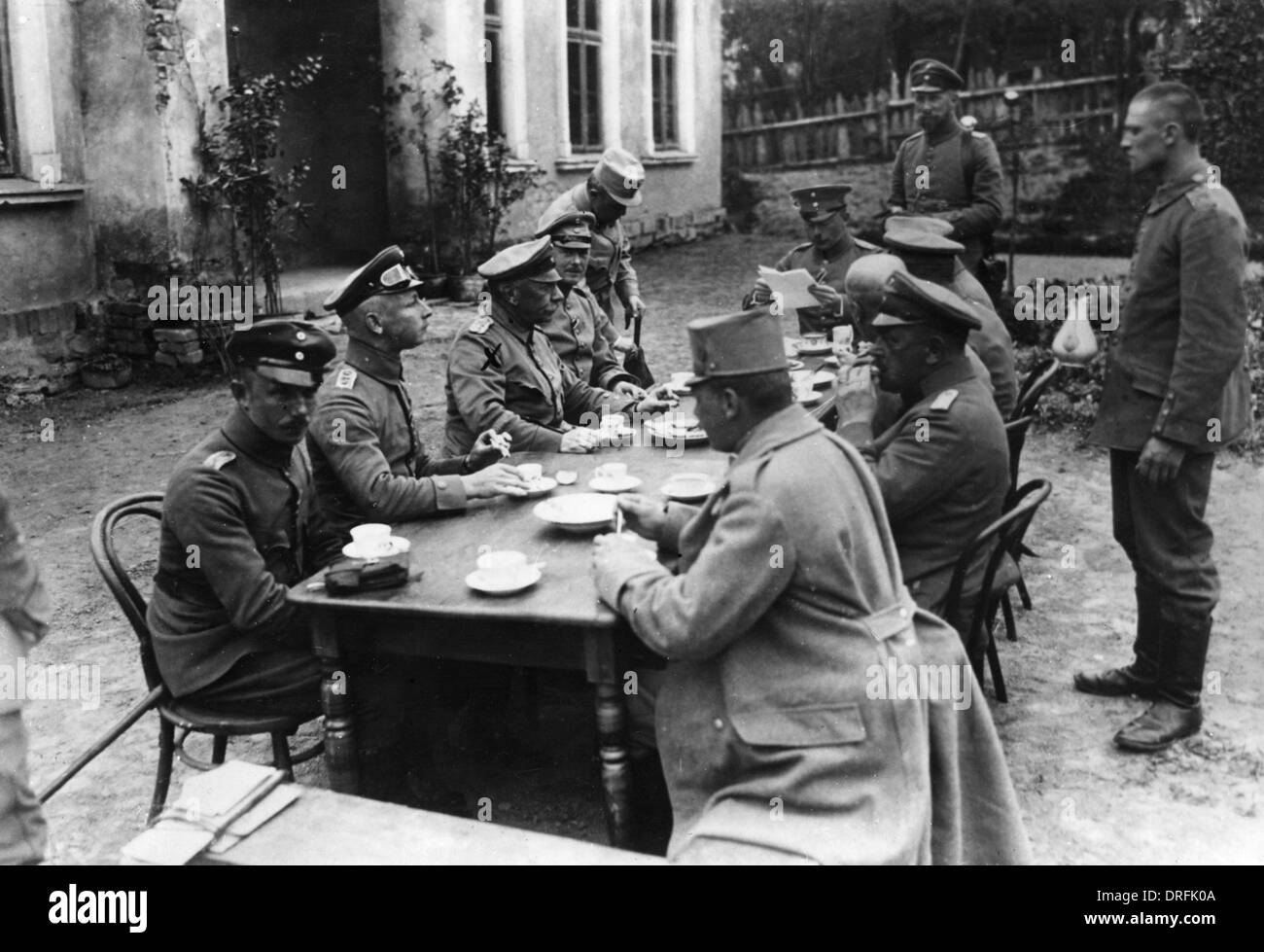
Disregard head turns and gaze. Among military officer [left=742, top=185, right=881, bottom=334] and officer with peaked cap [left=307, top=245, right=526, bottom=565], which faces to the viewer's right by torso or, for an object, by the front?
the officer with peaked cap

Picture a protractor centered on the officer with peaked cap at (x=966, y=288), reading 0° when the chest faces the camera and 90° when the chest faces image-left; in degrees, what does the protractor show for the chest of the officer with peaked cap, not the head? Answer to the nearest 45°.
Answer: approximately 90°

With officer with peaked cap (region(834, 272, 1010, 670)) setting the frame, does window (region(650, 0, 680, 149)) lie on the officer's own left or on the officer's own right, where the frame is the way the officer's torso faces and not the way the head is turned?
on the officer's own right

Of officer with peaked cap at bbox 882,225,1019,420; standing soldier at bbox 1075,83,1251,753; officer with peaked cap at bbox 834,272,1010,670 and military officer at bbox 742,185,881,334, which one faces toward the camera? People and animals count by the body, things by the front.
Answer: the military officer

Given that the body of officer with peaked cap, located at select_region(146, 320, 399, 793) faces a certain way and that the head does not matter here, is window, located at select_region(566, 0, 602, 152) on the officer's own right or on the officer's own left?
on the officer's own left

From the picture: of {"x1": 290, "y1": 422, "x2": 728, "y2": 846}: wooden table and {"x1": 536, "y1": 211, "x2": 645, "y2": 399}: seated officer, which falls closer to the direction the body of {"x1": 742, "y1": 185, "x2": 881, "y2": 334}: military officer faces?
the wooden table

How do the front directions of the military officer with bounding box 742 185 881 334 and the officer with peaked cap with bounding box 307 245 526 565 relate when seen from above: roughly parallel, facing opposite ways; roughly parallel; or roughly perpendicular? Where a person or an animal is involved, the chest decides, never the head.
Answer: roughly perpendicular

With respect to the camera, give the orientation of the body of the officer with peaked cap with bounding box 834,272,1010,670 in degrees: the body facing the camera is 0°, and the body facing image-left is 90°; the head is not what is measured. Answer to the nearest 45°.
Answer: approximately 90°

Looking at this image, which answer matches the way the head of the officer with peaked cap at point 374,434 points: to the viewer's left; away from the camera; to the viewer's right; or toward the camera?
to the viewer's right

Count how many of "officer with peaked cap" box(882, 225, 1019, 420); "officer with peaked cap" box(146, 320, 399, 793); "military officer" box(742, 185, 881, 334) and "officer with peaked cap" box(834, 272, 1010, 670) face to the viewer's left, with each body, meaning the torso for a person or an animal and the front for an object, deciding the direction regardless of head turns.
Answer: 2

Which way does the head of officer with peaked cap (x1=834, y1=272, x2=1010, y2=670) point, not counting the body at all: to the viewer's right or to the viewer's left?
to the viewer's left

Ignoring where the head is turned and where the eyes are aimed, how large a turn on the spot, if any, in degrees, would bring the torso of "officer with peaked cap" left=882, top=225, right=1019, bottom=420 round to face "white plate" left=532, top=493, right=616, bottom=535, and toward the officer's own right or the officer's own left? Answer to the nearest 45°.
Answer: approximately 45° to the officer's own left

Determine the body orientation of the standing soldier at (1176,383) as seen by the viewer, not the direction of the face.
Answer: to the viewer's left

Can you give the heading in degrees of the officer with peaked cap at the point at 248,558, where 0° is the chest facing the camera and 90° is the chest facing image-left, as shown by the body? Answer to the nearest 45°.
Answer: approximately 315°

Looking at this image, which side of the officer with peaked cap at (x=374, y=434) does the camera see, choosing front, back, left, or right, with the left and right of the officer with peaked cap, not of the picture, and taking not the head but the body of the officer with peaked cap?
right

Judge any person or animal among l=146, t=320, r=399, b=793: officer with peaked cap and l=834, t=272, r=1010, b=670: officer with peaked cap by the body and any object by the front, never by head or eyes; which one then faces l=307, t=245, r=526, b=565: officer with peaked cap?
l=834, t=272, r=1010, b=670: officer with peaked cap
